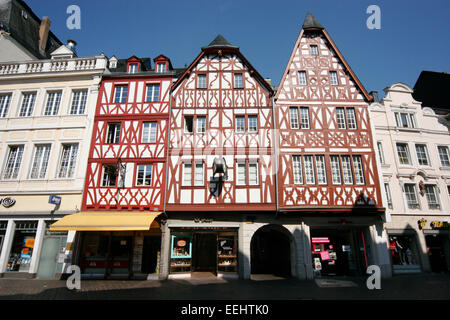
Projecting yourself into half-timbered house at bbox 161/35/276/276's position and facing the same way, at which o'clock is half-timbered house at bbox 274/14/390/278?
half-timbered house at bbox 274/14/390/278 is roughly at 9 o'clock from half-timbered house at bbox 161/35/276/276.

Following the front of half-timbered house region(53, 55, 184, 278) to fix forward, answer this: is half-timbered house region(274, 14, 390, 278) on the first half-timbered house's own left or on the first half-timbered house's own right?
on the first half-timbered house's own left

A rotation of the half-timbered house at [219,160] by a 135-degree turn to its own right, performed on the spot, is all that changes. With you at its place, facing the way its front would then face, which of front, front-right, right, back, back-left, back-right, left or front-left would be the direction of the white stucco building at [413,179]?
back-right

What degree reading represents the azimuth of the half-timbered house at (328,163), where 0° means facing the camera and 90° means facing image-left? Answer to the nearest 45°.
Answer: approximately 0°

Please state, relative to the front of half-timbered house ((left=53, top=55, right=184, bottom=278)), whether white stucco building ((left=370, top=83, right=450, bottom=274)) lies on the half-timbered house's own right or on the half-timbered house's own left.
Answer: on the half-timbered house's own left

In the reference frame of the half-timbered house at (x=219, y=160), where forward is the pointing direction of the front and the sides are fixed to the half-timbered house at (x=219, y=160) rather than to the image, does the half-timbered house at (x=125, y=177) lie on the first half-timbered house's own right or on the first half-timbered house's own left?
on the first half-timbered house's own right

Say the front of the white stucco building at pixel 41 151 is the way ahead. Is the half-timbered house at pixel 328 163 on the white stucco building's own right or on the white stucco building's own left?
on the white stucco building's own left

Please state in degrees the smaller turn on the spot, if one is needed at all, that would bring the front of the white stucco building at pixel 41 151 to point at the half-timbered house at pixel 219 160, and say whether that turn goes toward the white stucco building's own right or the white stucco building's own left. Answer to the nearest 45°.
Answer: approximately 45° to the white stucco building's own left

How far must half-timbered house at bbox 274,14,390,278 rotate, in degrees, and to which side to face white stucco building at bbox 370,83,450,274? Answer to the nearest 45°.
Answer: approximately 135° to its left

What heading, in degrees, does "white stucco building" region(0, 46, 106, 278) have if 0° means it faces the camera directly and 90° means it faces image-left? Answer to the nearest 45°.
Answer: approximately 0°
